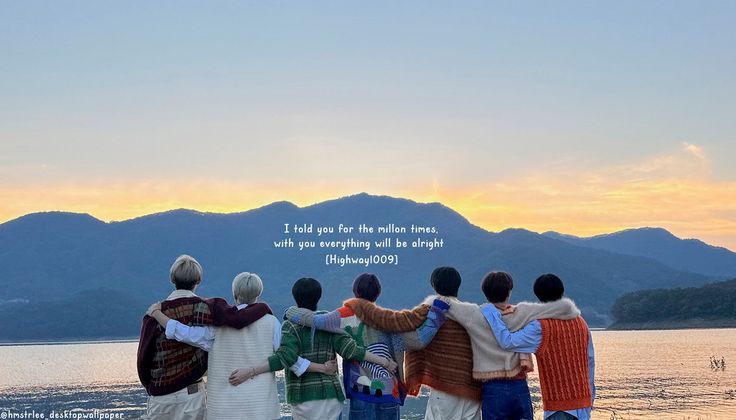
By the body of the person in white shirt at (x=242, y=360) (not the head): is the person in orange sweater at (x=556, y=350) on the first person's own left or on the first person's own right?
on the first person's own right

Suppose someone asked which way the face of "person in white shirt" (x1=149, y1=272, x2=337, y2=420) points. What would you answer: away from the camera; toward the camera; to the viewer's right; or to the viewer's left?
away from the camera

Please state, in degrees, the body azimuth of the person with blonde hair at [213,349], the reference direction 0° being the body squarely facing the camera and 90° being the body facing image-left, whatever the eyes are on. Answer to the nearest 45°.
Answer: approximately 180°

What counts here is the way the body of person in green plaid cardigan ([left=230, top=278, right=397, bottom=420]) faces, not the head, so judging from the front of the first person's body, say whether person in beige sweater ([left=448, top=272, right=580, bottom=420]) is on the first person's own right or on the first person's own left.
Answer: on the first person's own right

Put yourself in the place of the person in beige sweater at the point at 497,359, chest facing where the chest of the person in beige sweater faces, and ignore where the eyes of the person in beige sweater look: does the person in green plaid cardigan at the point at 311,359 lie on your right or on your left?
on your left

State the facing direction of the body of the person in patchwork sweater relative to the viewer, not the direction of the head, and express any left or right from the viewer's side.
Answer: facing away from the viewer

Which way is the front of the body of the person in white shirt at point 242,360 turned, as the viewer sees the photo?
away from the camera

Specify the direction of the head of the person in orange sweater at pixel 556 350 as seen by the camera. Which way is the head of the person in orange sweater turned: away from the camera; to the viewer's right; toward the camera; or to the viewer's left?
away from the camera

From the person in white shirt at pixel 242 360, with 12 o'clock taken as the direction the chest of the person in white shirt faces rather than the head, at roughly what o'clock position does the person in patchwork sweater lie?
The person in patchwork sweater is roughly at 3 o'clock from the person in white shirt.

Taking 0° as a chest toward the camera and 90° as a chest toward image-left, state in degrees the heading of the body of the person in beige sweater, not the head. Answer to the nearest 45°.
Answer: approximately 180°

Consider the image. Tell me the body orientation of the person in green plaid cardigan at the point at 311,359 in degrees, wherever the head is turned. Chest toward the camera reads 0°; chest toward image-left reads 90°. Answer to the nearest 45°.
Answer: approximately 180°

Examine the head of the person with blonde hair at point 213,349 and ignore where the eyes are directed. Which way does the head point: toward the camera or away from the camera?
away from the camera

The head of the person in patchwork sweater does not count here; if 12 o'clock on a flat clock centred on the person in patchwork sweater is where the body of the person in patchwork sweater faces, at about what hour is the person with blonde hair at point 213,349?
The person with blonde hair is roughly at 9 o'clock from the person in patchwork sweater.

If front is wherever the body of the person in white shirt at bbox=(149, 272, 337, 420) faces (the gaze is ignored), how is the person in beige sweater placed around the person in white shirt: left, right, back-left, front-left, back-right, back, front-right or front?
right

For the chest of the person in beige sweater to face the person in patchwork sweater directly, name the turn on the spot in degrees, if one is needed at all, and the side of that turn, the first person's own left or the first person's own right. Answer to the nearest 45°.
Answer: approximately 90° to the first person's own left

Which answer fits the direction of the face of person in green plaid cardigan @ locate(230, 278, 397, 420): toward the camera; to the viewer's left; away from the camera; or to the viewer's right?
away from the camera
